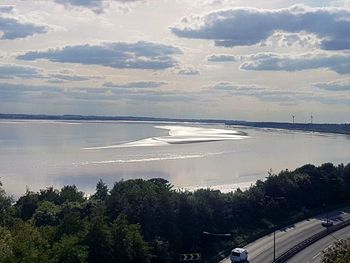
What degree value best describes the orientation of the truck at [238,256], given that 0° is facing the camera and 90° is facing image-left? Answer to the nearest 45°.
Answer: approximately 225°

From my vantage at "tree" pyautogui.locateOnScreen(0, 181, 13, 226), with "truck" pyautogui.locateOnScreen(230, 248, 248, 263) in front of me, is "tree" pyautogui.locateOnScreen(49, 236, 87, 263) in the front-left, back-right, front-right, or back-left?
front-right

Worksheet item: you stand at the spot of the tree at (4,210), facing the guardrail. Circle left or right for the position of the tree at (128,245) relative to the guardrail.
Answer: right

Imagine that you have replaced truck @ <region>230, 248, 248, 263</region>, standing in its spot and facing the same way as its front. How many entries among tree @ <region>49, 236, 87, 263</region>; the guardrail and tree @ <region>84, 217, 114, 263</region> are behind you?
2

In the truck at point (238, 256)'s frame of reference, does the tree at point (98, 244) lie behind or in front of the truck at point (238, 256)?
behind

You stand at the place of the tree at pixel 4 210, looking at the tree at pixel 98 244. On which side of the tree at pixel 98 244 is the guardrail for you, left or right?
left

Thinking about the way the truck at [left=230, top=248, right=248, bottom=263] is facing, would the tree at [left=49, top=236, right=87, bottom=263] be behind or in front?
behind

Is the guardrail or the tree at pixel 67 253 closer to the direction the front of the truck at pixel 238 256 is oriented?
the guardrail
